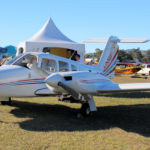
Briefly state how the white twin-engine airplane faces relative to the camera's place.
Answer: facing the viewer and to the left of the viewer

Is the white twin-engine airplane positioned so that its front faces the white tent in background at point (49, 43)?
no
